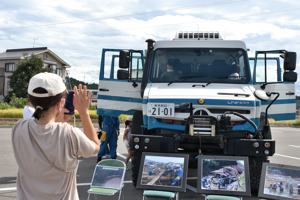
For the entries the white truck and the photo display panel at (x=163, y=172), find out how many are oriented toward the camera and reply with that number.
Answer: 2

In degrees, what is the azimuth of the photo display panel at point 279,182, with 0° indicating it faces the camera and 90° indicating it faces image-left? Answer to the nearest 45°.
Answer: approximately 0°

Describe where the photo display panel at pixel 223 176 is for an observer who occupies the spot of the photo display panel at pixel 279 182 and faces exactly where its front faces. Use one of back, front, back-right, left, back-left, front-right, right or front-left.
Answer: right

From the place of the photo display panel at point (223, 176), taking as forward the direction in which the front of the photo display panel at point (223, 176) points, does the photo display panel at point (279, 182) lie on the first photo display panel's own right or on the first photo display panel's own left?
on the first photo display panel's own left

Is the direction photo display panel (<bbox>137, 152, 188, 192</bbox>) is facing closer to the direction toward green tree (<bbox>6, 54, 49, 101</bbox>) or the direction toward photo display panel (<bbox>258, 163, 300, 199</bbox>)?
the photo display panel

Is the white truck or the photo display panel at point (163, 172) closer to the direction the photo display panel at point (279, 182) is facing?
the photo display panel

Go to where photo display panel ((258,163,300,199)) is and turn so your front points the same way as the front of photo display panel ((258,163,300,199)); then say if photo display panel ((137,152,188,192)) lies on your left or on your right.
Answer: on your right

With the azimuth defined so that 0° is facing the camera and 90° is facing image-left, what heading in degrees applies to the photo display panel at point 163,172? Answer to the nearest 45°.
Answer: approximately 0°

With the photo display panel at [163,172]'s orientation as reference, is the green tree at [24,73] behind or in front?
behind

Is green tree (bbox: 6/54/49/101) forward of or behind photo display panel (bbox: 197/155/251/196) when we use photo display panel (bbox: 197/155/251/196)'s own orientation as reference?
behind
